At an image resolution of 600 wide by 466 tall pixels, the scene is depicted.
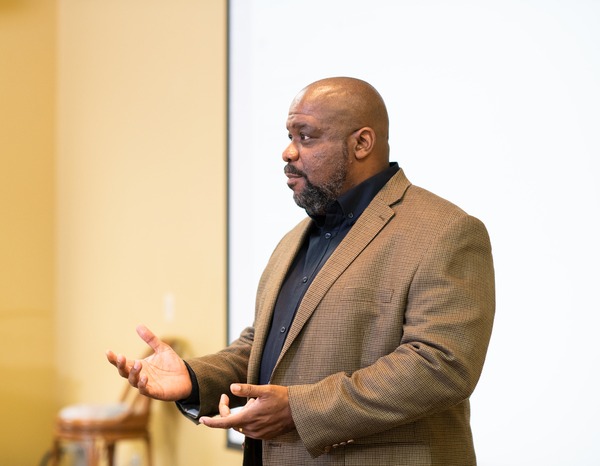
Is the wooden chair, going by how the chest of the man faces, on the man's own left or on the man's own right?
on the man's own right

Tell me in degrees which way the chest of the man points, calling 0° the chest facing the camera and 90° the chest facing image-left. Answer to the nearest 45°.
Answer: approximately 45°
